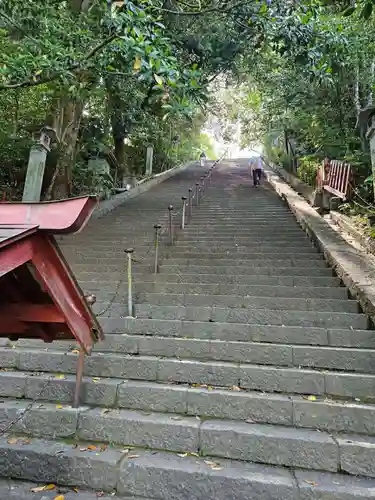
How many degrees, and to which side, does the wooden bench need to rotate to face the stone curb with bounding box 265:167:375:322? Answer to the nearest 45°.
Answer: approximately 45° to its left

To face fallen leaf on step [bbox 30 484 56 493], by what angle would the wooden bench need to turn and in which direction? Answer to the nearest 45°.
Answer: approximately 45° to its left

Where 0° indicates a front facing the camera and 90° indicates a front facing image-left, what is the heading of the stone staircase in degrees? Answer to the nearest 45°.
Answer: approximately 0°

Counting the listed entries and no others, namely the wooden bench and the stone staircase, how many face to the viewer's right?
0

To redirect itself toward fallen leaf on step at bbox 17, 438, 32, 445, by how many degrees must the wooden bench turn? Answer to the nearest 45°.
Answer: approximately 45° to its left

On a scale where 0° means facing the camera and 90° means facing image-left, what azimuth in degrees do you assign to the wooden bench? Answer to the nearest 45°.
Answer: approximately 45°
